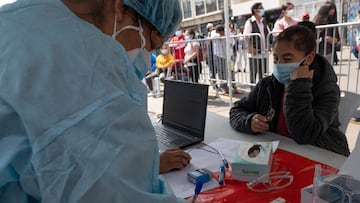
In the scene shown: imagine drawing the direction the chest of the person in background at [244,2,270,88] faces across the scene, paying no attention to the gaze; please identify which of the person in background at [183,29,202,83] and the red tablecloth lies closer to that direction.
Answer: the red tablecloth

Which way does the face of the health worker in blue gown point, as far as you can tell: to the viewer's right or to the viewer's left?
to the viewer's right

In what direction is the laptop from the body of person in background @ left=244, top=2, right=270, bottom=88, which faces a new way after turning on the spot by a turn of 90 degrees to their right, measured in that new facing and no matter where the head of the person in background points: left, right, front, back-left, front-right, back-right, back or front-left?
front-left

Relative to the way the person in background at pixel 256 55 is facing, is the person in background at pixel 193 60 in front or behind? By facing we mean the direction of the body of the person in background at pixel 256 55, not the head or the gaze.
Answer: behind

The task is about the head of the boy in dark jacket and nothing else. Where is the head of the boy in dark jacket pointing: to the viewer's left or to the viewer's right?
to the viewer's left

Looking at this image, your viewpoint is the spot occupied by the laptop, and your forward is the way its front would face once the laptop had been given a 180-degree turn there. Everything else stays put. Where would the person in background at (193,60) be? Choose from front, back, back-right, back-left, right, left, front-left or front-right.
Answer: front-left

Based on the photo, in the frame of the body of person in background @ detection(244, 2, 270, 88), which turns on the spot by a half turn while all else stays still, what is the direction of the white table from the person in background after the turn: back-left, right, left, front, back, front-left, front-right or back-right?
back-left

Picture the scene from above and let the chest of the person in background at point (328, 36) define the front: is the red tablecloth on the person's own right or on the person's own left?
on the person's own right

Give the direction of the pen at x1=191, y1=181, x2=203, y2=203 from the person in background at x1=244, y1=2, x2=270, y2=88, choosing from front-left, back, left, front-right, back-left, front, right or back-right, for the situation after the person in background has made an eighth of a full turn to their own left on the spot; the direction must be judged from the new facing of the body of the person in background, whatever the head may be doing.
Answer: right
